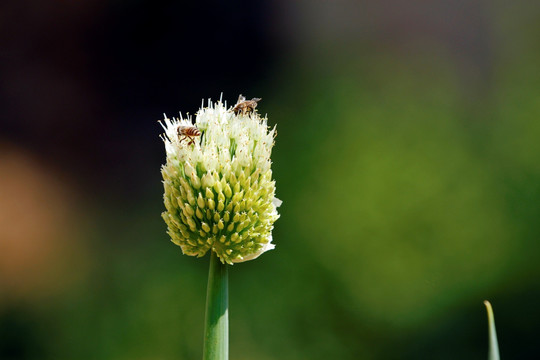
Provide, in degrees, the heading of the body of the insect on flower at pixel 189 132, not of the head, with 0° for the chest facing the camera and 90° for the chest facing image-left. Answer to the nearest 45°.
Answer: approximately 90°
